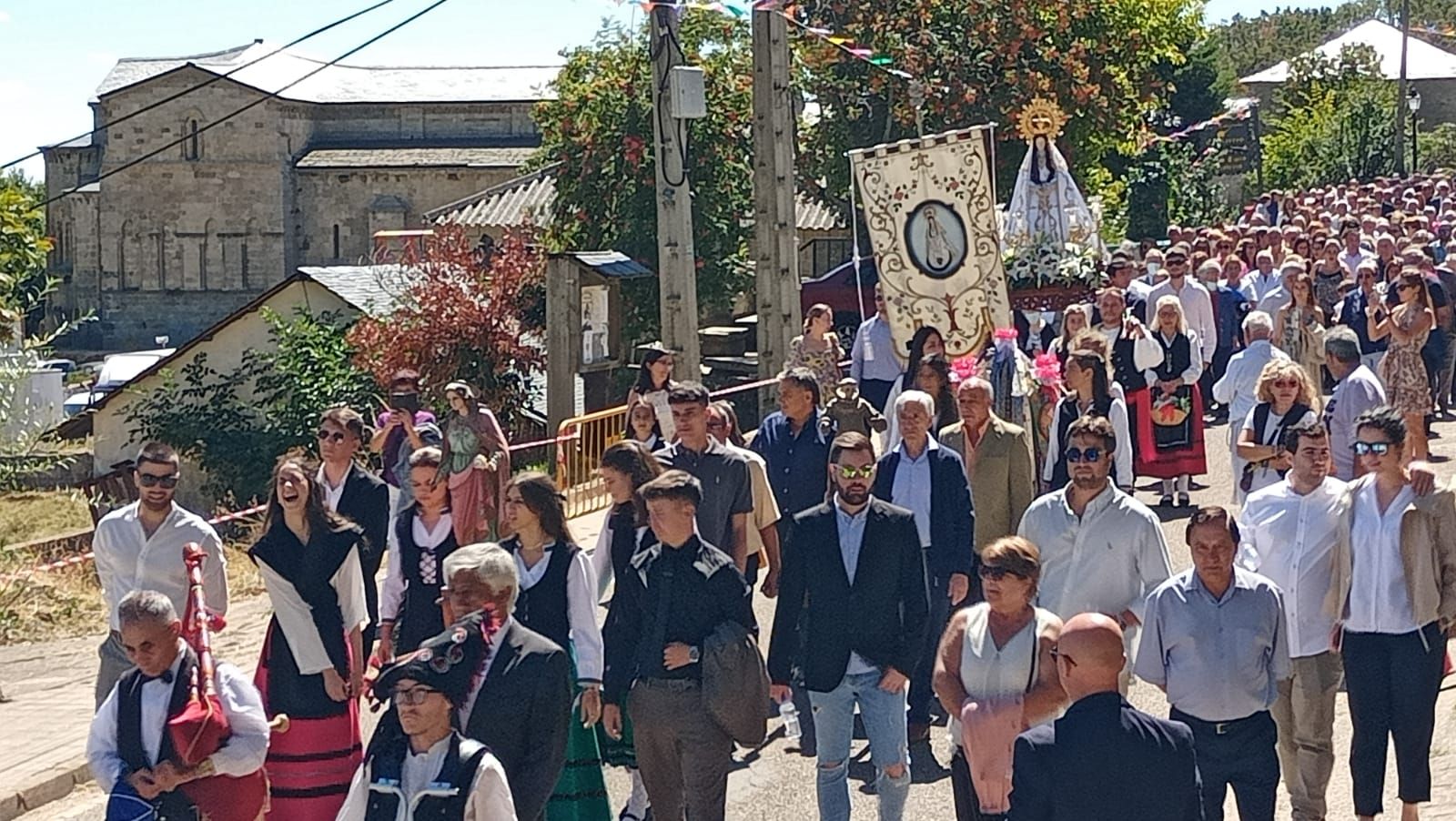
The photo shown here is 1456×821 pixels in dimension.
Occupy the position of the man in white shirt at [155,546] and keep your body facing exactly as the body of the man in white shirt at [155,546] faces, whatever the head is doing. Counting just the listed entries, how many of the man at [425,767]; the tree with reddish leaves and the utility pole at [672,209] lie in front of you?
1

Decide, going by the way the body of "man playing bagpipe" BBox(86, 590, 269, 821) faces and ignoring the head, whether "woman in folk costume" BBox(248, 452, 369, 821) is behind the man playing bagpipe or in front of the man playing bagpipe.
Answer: behind

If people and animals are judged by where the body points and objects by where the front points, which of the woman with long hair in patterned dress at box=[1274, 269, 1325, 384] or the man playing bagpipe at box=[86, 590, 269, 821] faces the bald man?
the woman with long hair in patterned dress

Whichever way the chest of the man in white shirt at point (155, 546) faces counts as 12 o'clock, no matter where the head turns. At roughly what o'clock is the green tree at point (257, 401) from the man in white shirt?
The green tree is roughly at 6 o'clock from the man in white shirt.

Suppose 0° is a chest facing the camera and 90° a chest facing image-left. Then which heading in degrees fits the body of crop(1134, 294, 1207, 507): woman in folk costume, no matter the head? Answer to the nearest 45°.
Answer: approximately 0°

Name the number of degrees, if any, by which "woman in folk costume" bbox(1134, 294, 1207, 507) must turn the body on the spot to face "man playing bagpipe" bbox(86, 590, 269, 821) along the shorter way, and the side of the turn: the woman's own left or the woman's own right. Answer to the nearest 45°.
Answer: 0° — they already face them

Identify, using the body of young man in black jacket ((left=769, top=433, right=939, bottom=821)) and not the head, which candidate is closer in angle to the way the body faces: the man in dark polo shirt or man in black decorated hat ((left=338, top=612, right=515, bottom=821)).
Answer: the man in black decorated hat

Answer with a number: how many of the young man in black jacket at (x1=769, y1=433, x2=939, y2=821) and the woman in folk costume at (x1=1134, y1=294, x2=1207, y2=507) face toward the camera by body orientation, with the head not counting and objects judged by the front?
2
